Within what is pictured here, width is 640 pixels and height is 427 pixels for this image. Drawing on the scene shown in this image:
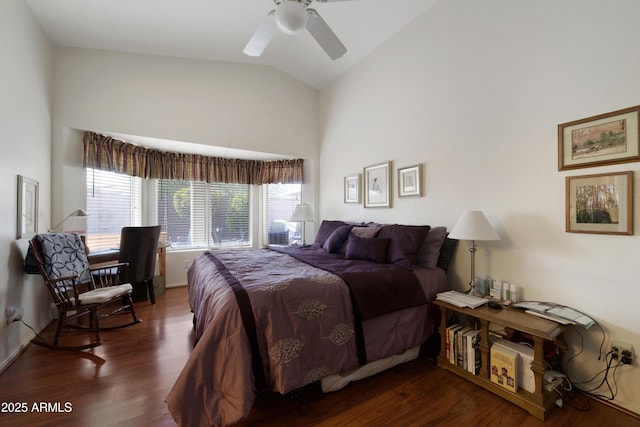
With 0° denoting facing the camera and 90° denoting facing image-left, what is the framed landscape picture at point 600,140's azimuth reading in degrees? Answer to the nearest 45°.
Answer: approximately 45°

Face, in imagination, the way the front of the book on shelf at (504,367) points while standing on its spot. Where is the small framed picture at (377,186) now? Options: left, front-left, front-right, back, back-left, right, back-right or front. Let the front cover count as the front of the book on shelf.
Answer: right

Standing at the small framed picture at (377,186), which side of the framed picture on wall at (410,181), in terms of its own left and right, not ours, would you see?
right

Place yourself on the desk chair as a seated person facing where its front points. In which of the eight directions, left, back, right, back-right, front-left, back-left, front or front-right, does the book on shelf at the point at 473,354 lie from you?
back

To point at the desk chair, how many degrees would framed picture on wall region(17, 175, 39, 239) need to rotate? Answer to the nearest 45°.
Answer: approximately 45° to its left

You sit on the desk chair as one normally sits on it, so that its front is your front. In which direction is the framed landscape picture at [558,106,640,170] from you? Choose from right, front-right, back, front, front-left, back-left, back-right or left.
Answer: back

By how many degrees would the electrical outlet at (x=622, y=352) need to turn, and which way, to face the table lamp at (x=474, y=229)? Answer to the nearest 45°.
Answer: approximately 45° to its right

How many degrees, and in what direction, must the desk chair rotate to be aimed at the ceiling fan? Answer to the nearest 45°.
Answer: approximately 180°

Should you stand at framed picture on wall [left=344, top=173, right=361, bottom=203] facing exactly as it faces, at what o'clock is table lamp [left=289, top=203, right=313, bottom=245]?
The table lamp is roughly at 2 o'clock from the framed picture on wall.

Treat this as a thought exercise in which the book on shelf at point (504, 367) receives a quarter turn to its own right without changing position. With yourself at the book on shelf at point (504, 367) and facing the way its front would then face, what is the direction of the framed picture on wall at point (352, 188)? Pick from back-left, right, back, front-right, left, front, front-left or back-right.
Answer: front

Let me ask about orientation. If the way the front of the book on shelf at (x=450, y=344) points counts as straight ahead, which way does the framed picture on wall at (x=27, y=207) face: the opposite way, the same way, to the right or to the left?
the opposite way

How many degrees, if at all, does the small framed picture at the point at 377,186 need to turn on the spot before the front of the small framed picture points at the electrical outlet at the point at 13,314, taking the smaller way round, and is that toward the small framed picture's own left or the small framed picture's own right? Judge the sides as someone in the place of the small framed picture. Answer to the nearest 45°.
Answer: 0° — it already faces it
